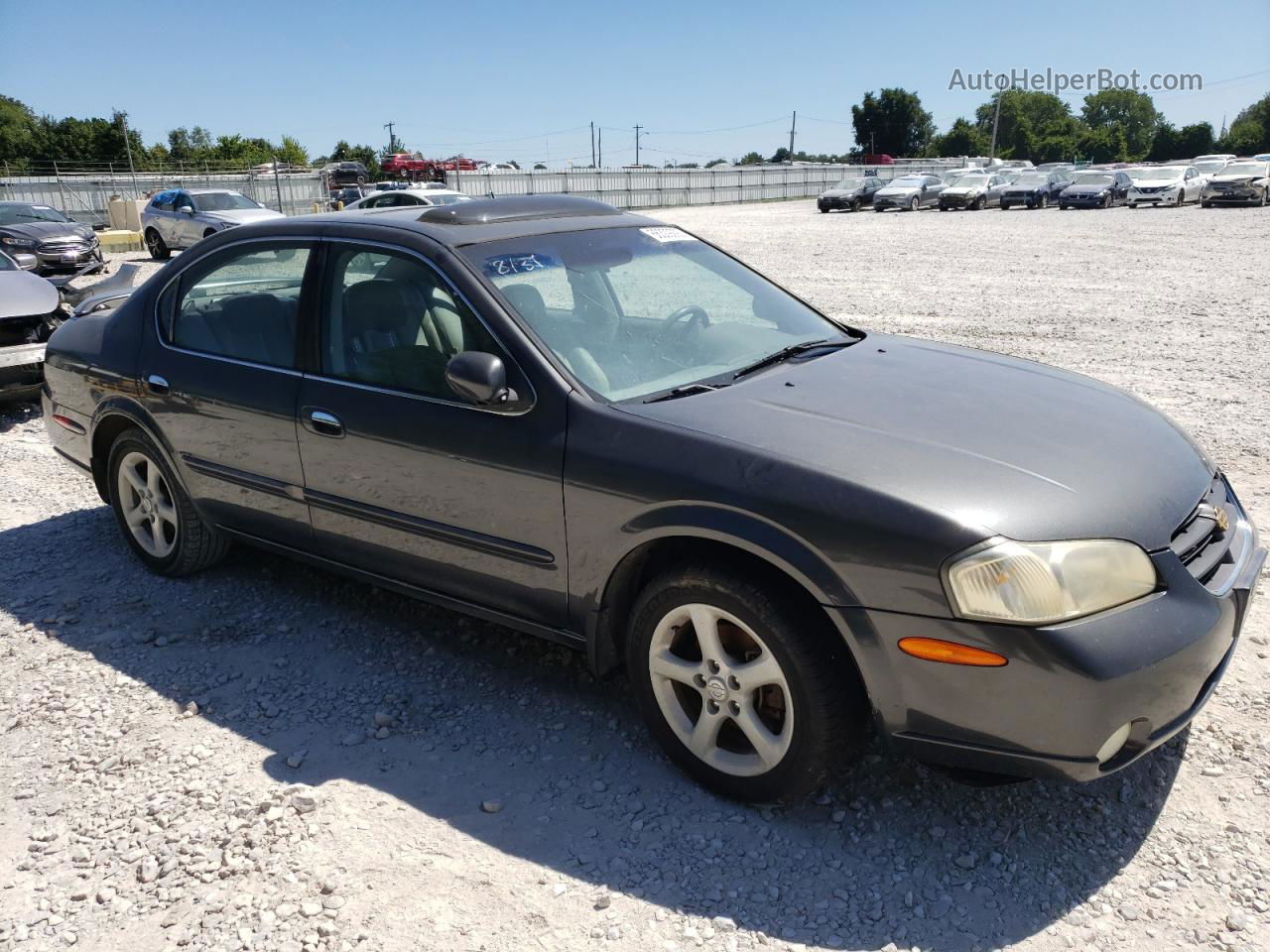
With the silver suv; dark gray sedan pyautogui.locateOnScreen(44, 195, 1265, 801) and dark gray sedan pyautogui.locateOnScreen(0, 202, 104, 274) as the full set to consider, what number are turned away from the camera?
0

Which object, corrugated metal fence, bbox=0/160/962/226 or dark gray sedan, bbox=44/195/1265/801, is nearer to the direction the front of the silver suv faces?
the dark gray sedan

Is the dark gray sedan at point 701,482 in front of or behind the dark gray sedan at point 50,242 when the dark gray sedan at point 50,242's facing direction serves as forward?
in front

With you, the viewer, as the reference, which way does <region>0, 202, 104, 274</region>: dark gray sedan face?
facing the viewer and to the right of the viewer

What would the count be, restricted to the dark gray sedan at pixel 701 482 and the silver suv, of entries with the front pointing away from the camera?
0

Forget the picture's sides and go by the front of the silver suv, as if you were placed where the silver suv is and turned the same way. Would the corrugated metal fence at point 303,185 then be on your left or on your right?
on your left

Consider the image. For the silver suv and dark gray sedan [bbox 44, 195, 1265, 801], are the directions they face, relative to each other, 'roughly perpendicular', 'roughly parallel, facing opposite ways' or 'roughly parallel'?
roughly parallel

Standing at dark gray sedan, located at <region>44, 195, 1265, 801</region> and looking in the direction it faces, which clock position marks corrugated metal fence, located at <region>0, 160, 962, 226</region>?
The corrugated metal fence is roughly at 7 o'clock from the dark gray sedan.

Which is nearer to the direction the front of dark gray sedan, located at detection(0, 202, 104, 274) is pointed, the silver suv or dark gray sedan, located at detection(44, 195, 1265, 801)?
the dark gray sedan

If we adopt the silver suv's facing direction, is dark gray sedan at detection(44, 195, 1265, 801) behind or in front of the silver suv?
in front

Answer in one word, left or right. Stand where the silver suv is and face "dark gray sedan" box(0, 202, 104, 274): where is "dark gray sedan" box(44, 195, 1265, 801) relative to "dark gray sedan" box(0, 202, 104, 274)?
left

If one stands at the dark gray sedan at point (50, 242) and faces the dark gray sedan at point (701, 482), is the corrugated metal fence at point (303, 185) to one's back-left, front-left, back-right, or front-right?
back-left

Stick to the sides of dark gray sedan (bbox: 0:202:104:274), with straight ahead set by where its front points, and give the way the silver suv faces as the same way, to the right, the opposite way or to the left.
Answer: the same way

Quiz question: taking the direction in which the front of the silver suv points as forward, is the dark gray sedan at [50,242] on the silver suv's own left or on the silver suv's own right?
on the silver suv's own right
